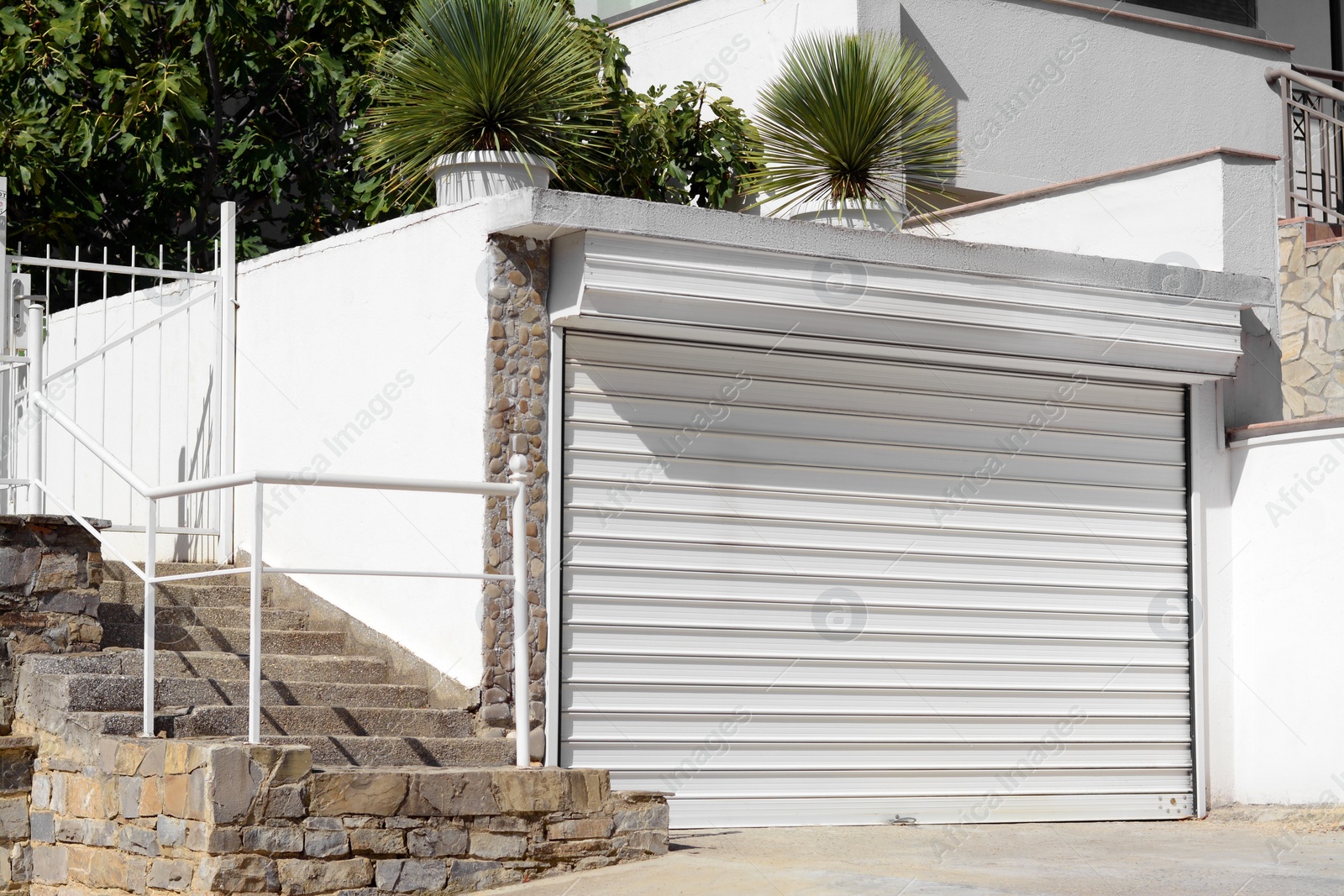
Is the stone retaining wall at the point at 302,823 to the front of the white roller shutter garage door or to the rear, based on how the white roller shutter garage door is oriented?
to the front

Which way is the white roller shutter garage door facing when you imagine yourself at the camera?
facing the viewer

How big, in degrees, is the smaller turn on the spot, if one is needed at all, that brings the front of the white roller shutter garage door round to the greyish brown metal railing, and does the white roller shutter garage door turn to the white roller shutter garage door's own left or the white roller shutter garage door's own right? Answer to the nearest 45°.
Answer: approximately 135° to the white roller shutter garage door's own left

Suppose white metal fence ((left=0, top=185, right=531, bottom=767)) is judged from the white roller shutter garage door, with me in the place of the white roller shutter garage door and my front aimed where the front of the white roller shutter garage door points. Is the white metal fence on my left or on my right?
on my right

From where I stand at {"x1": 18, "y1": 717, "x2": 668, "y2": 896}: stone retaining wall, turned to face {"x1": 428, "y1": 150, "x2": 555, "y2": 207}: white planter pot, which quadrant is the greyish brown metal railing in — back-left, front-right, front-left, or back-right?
front-right

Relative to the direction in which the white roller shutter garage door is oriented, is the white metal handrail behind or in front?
in front

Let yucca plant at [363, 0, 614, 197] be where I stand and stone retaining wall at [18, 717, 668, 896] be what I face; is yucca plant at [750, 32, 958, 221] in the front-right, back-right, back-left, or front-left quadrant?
back-left
